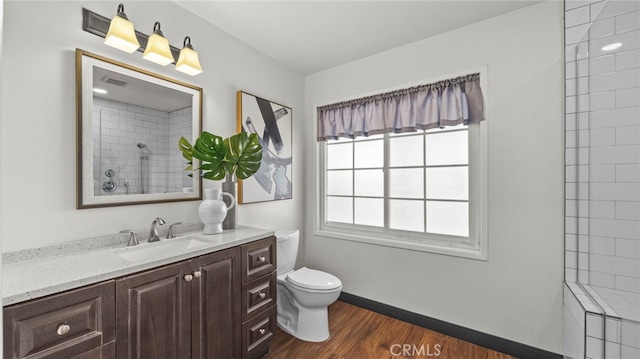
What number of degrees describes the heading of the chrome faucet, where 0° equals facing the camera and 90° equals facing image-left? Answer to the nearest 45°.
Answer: approximately 315°

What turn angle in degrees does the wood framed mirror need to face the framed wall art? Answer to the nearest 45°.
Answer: approximately 45° to its left

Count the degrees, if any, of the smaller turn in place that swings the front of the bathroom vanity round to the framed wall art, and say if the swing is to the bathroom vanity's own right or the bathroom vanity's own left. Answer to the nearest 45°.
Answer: approximately 90° to the bathroom vanity's own left

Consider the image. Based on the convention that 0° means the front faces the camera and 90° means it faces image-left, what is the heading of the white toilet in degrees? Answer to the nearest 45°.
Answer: approximately 315°

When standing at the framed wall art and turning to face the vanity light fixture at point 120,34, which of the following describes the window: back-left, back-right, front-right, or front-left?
back-left
